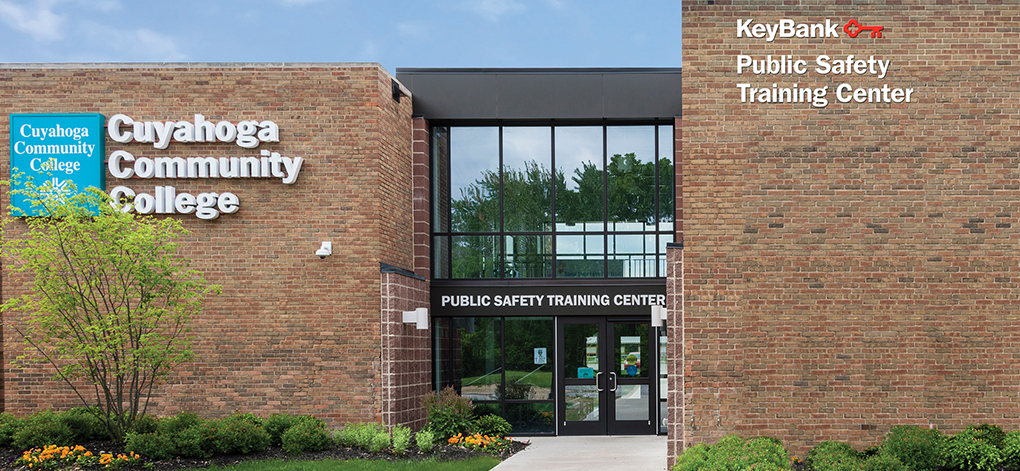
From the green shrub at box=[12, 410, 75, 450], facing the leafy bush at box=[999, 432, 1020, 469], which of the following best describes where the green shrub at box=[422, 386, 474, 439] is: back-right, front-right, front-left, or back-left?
front-left

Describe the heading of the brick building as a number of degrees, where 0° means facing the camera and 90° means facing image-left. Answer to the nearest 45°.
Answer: approximately 0°

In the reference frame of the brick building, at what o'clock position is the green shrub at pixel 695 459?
The green shrub is roughly at 12 o'clock from the brick building.
